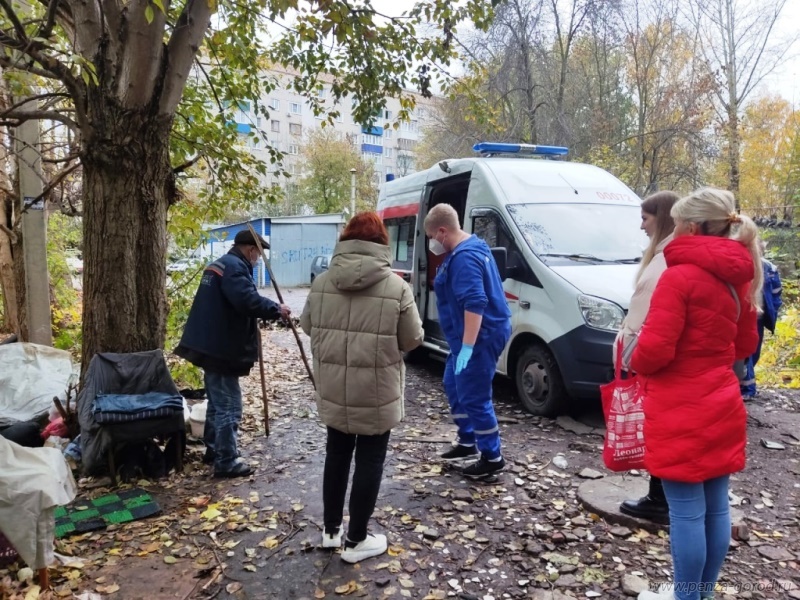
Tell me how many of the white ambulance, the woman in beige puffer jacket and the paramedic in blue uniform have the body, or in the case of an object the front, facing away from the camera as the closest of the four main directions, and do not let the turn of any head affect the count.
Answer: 1

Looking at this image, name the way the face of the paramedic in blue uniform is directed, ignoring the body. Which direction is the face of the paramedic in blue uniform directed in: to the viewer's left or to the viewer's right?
to the viewer's left

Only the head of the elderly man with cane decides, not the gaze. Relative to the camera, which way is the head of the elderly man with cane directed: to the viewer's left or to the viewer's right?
to the viewer's right

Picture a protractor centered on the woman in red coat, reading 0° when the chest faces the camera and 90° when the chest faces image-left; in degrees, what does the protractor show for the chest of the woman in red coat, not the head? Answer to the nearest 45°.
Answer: approximately 135°

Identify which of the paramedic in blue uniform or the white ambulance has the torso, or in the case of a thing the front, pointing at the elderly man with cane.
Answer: the paramedic in blue uniform

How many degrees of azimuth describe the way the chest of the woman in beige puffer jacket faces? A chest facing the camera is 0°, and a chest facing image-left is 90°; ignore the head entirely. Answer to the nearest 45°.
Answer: approximately 180°

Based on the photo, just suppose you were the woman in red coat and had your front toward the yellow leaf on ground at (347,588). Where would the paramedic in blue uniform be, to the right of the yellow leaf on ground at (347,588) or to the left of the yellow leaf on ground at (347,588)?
right

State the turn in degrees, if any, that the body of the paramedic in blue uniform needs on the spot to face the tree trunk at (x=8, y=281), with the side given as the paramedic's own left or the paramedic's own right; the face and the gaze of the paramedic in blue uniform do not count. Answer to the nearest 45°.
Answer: approximately 45° to the paramedic's own right

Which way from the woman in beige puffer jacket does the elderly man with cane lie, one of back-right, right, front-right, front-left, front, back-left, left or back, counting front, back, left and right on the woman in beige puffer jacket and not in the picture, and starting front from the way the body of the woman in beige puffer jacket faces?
front-left

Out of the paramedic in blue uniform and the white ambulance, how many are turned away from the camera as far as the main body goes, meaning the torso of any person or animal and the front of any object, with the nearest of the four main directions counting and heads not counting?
0

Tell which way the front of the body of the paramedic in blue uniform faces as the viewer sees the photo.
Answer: to the viewer's left

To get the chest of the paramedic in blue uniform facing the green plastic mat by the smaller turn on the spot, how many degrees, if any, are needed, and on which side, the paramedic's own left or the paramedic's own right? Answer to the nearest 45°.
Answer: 0° — they already face it

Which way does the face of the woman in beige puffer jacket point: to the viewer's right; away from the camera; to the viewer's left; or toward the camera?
away from the camera

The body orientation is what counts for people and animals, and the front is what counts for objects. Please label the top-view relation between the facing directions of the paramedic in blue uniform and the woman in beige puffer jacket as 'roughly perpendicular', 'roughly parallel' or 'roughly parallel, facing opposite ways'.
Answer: roughly perpendicular
